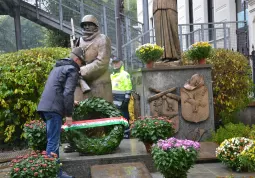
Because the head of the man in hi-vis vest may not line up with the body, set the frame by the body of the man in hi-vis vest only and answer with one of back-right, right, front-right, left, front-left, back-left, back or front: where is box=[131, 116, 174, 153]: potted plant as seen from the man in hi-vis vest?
front-left

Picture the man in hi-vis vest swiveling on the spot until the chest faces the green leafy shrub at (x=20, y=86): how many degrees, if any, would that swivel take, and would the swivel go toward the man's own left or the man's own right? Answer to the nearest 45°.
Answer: approximately 45° to the man's own right

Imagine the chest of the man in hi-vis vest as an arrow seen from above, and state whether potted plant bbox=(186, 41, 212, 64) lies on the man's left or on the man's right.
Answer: on the man's left

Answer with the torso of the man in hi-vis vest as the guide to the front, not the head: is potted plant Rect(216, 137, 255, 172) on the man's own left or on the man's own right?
on the man's own left

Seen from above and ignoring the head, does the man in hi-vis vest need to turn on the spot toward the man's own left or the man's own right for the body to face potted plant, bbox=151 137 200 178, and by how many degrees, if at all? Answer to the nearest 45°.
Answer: approximately 45° to the man's own left

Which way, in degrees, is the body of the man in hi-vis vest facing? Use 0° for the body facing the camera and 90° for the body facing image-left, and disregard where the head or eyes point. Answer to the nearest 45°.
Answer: approximately 45°

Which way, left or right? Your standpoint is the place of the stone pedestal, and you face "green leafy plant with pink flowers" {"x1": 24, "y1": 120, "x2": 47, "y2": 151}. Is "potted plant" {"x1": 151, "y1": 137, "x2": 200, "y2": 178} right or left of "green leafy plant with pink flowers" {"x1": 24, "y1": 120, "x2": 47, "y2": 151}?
left

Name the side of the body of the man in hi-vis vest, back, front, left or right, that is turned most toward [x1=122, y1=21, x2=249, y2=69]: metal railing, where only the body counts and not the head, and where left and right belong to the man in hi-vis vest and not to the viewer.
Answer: back
